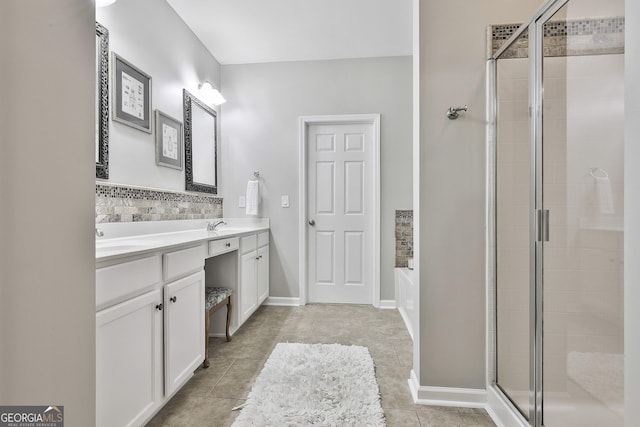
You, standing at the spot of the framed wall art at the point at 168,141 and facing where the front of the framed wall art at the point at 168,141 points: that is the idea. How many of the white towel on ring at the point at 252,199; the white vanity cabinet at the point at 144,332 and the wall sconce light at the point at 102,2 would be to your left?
1

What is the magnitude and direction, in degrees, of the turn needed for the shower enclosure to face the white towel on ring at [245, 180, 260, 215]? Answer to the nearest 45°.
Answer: approximately 45° to its right

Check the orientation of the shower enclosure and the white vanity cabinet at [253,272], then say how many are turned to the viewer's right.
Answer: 1

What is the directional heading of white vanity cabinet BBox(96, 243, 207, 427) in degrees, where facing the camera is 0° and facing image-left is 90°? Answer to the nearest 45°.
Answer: approximately 315°

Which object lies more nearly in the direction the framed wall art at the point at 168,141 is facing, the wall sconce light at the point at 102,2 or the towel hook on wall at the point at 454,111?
the towel hook on wall

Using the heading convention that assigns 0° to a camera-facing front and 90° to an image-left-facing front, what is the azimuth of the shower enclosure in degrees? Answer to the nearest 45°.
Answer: approximately 45°

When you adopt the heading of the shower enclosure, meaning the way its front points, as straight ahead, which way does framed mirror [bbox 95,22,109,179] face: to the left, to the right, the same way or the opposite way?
the opposite way

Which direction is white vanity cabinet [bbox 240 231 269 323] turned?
to the viewer's right
